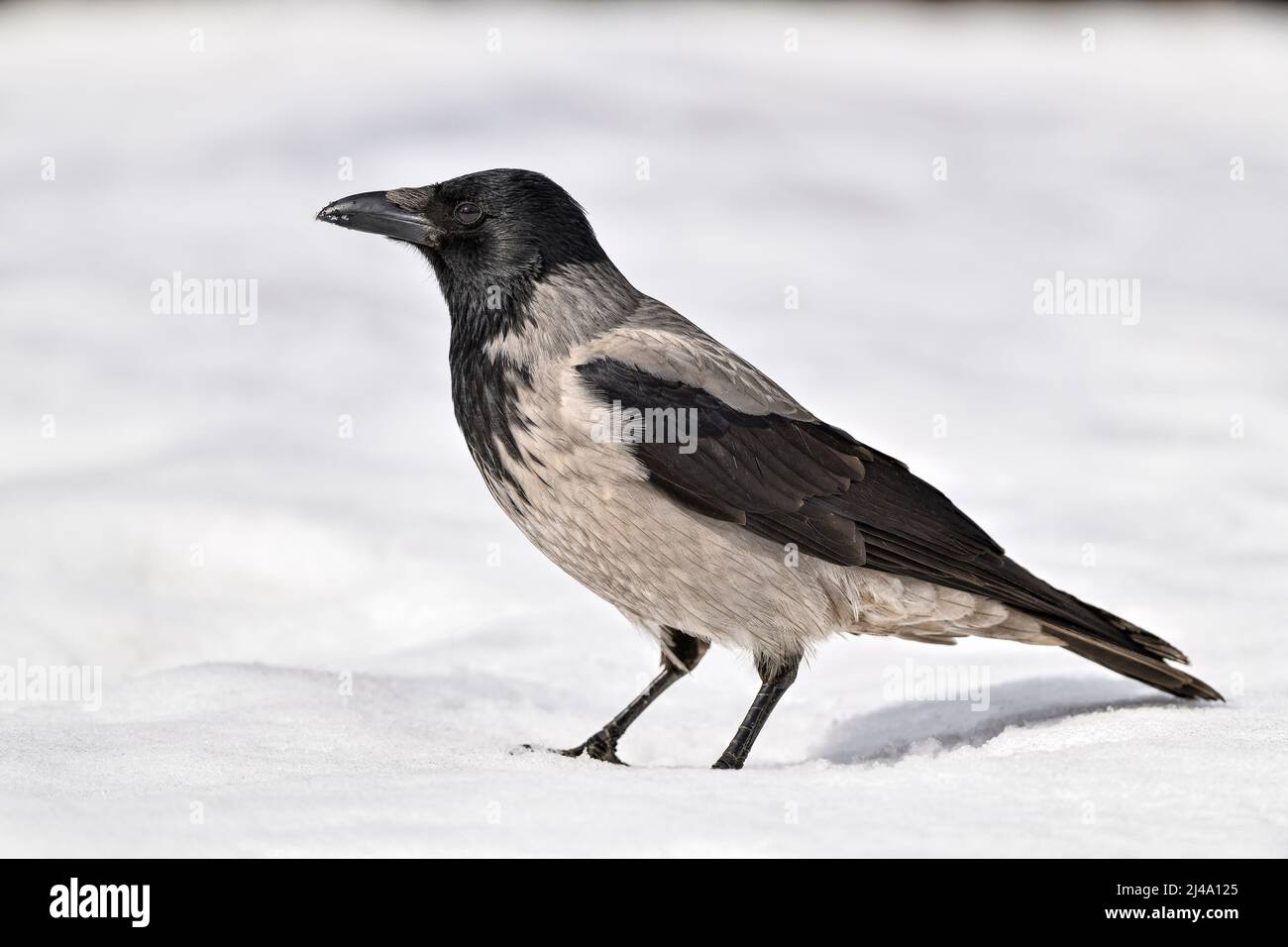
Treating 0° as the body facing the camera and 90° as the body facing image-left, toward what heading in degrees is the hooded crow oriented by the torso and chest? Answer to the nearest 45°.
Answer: approximately 90°
